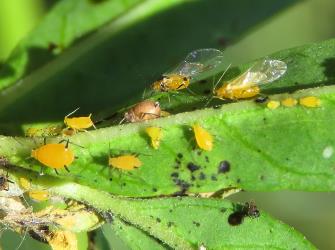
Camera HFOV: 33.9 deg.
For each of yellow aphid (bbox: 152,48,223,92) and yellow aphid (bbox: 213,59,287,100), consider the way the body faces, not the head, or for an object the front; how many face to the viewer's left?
2

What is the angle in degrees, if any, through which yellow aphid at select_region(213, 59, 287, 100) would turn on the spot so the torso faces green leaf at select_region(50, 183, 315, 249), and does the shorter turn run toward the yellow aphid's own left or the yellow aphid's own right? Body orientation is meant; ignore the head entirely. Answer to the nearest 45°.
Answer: approximately 45° to the yellow aphid's own left

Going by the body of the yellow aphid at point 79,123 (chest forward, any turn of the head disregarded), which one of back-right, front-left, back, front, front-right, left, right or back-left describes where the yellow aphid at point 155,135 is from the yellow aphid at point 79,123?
back-left

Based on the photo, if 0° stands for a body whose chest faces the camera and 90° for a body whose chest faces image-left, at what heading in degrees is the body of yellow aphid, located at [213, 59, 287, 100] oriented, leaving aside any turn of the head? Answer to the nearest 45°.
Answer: approximately 90°

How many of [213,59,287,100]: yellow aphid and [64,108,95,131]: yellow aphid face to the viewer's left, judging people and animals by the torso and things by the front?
2

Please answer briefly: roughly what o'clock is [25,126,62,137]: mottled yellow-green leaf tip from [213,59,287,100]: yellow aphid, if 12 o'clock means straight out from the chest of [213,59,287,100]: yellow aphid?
[25,126,62,137]: mottled yellow-green leaf tip is roughly at 12 o'clock from [213,59,287,100]: yellow aphid.

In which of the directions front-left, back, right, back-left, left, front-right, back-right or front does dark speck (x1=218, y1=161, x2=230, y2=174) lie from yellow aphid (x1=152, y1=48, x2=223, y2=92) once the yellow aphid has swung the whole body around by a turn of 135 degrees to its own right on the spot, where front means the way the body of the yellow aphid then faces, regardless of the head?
back-right

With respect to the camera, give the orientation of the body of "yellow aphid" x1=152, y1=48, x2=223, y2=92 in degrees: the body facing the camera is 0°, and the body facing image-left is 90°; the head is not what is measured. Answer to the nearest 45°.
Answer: approximately 90°

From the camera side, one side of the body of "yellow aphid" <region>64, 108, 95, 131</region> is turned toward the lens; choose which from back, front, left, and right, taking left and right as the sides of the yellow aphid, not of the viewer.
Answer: left

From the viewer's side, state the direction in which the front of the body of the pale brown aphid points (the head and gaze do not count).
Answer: to the viewer's left

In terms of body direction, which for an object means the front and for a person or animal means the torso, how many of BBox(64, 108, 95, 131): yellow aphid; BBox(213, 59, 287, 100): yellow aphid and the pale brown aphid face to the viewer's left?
3
